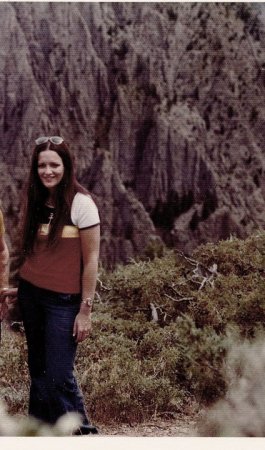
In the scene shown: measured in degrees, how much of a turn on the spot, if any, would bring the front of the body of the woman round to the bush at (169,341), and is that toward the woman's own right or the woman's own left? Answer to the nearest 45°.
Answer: approximately 180°

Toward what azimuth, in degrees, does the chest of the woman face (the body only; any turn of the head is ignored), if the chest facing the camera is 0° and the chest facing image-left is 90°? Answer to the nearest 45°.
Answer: approximately 45°
